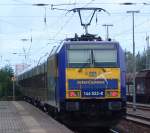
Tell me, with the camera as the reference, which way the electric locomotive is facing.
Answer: facing the viewer
